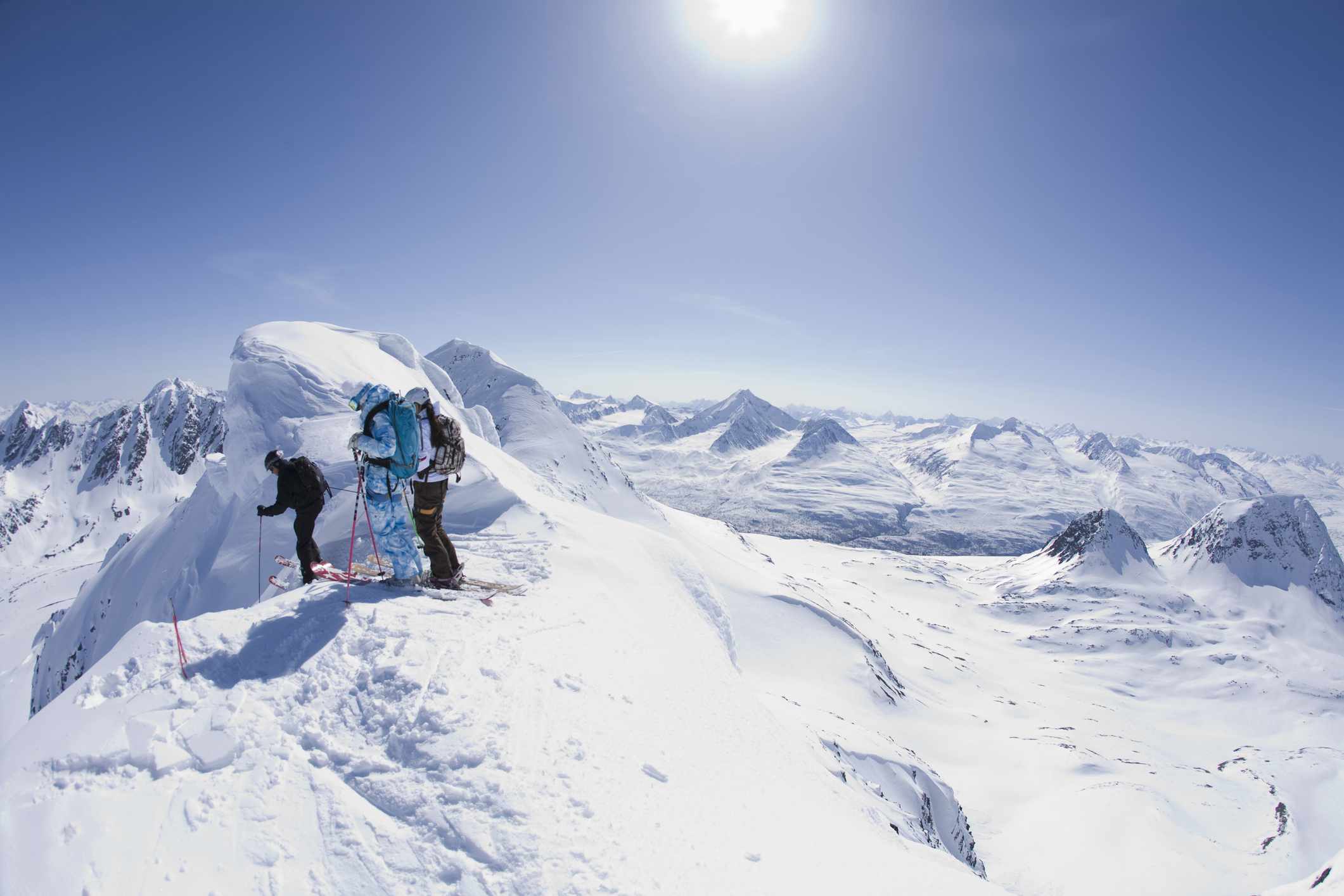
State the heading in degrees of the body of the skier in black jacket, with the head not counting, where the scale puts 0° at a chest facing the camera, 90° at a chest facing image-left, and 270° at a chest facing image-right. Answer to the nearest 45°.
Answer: approximately 90°

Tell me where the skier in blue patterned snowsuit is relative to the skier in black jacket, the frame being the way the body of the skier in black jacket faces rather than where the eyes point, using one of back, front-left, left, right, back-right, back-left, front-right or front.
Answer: back-left

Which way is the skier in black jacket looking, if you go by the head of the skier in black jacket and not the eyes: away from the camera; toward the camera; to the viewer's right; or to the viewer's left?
to the viewer's left
